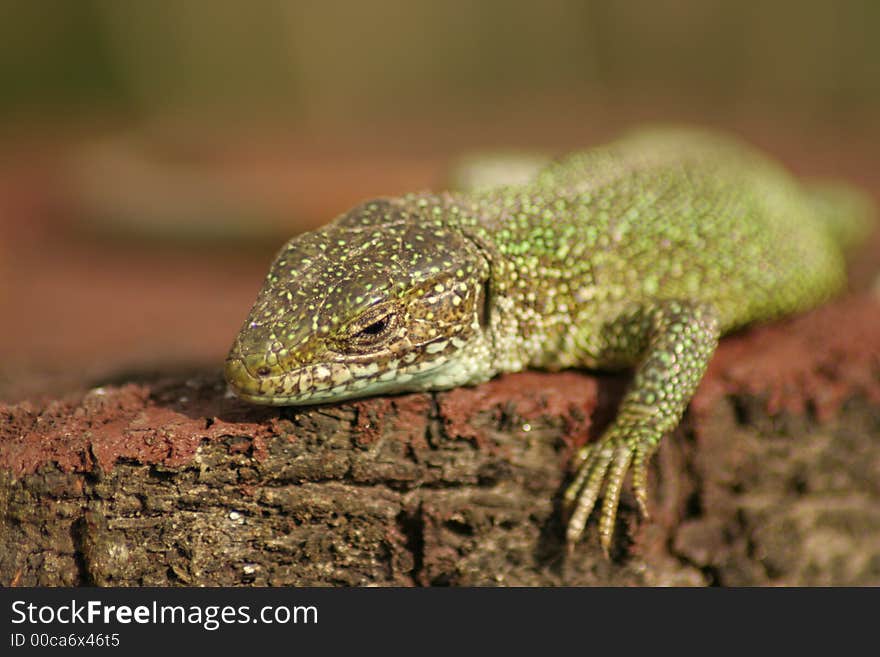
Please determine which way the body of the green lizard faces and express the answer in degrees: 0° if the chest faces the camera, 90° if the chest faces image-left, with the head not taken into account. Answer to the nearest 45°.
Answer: approximately 45°
